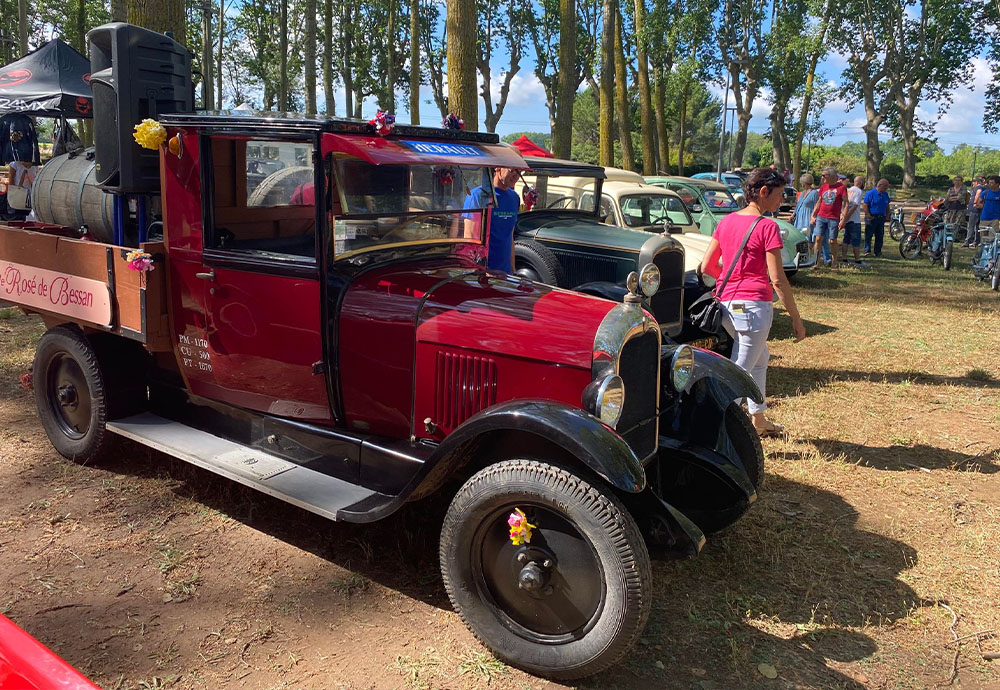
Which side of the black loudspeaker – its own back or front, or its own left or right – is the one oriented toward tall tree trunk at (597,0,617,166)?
back

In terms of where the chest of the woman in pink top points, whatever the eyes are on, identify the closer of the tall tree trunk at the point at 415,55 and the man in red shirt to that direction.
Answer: the man in red shirt

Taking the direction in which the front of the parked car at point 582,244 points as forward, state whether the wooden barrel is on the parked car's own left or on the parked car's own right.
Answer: on the parked car's own right

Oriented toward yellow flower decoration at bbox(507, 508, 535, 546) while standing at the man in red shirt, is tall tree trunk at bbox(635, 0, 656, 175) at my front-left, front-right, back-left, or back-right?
back-right

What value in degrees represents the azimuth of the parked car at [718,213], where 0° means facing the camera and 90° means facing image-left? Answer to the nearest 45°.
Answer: approximately 315°

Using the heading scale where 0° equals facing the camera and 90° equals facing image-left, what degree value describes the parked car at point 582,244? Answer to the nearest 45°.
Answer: approximately 315°
